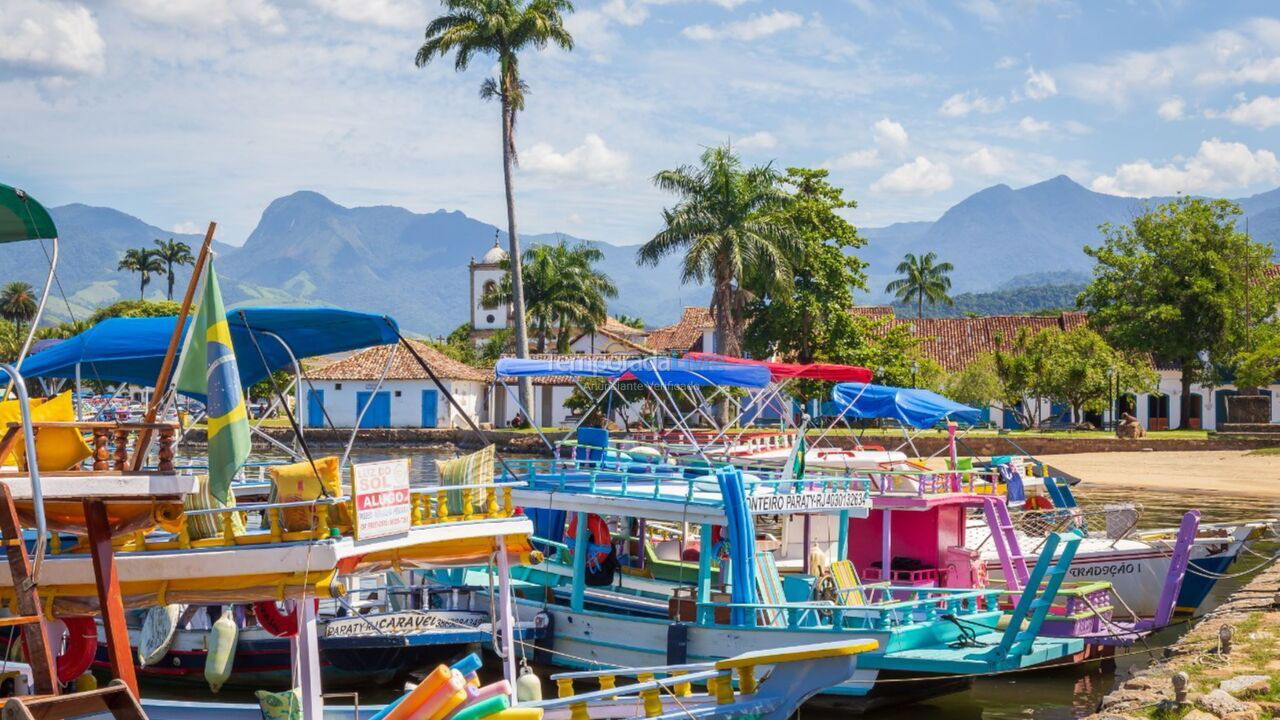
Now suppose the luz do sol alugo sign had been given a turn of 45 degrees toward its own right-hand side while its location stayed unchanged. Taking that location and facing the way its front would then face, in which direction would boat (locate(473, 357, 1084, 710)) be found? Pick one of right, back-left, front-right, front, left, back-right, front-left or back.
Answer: back

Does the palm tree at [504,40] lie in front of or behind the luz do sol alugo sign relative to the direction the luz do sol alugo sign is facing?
behind

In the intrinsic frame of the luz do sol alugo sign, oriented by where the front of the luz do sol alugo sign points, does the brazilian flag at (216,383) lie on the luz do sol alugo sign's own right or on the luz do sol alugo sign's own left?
on the luz do sol alugo sign's own right

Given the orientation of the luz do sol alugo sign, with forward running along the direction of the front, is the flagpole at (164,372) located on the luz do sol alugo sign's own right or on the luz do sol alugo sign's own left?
on the luz do sol alugo sign's own right

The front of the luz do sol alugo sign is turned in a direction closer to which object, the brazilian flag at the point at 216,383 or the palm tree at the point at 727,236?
the brazilian flag

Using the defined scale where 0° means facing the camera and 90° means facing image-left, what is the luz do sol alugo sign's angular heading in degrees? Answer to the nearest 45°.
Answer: approximately 0°

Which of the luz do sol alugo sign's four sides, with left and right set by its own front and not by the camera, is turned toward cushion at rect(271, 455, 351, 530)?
right

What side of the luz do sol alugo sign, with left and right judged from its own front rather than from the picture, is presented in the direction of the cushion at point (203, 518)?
right
